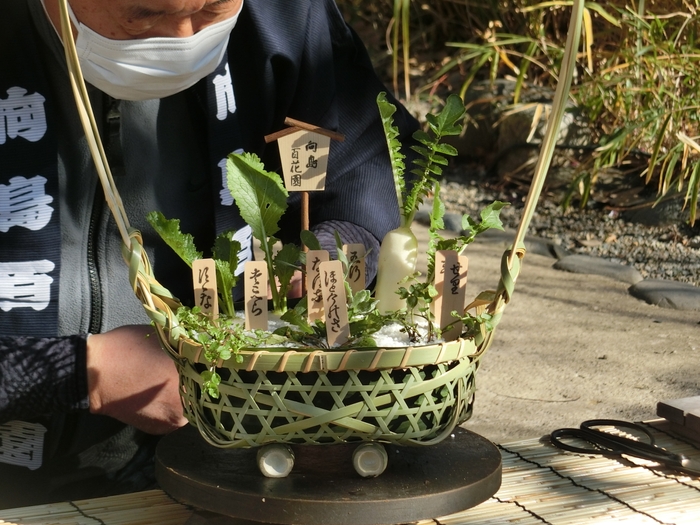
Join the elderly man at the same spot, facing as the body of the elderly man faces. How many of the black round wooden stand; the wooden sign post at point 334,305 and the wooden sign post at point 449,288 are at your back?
0

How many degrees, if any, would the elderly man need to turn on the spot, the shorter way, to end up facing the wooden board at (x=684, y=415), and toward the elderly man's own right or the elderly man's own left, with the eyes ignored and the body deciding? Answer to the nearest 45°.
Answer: approximately 90° to the elderly man's own left

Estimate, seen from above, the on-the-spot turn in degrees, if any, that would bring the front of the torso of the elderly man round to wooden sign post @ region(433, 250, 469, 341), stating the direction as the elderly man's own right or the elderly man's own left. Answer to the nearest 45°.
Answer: approximately 45° to the elderly man's own left

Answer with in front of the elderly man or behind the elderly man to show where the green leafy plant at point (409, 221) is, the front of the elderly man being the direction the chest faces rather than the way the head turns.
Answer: in front

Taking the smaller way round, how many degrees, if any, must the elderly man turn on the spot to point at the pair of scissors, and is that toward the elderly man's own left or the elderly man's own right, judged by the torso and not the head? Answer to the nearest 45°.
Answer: approximately 45° to the elderly man's own left

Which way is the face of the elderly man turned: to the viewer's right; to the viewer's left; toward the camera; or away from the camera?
toward the camera

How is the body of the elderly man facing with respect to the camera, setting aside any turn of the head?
toward the camera

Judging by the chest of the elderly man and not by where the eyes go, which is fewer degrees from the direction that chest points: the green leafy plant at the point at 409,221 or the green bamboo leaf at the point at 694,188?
the green leafy plant
